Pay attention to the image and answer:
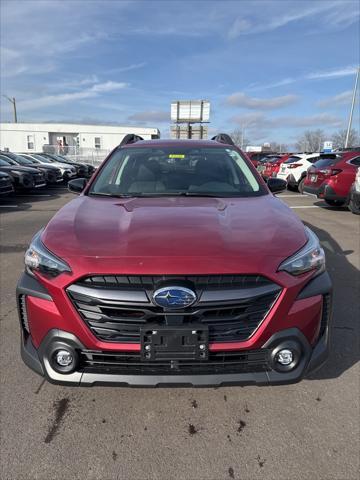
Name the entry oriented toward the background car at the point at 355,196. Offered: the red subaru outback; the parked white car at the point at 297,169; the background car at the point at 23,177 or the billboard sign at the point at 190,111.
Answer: the background car at the point at 23,177

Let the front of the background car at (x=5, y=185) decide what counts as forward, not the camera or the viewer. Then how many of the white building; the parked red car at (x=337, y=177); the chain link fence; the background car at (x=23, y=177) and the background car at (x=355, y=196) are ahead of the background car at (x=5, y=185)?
2

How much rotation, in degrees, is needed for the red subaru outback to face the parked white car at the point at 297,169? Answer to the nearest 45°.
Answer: approximately 180°

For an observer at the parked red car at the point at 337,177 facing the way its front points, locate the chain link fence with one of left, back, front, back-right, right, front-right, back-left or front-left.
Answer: left

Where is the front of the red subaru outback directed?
toward the camera

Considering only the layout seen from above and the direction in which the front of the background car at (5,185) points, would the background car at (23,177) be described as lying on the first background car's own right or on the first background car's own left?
on the first background car's own left

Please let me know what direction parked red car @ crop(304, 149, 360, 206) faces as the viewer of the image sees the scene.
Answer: facing away from the viewer and to the right of the viewer

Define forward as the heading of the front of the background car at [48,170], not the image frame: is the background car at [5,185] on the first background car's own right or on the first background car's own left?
on the first background car's own right

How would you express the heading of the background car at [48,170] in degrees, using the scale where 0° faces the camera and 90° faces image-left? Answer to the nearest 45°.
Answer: approximately 315°

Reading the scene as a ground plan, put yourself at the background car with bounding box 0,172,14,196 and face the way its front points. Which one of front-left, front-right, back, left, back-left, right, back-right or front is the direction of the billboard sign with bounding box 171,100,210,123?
left
